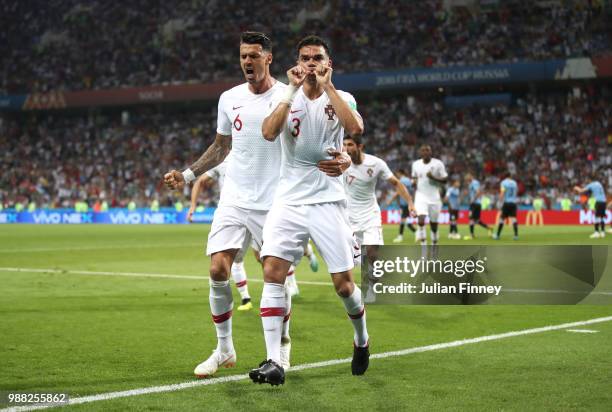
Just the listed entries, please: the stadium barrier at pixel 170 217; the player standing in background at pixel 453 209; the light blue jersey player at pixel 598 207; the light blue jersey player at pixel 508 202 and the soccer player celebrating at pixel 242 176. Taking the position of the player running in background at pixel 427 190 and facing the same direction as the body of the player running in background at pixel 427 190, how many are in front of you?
1

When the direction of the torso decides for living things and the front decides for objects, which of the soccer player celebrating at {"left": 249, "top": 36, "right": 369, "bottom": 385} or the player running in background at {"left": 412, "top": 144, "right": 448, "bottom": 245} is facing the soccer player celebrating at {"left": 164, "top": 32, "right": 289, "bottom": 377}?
the player running in background

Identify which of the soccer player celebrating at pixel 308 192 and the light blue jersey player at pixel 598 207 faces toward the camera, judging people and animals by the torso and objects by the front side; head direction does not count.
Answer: the soccer player celebrating

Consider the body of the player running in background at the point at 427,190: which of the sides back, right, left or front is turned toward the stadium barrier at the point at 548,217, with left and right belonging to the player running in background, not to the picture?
back

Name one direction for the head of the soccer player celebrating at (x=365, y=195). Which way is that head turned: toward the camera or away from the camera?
toward the camera

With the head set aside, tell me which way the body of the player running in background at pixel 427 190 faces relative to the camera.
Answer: toward the camera

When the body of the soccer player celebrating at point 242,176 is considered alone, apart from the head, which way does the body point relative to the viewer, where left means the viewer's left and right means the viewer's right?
facing the viewer and to the left of the viewer

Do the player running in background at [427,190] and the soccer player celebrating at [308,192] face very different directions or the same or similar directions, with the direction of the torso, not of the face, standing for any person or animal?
same or similar directions

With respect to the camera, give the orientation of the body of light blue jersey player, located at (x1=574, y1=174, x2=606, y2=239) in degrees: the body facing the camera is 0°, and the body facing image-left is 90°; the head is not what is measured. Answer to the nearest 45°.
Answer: approximately 90°

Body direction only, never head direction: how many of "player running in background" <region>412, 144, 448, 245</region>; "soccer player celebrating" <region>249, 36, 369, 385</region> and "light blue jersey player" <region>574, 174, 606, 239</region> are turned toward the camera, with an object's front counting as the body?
2

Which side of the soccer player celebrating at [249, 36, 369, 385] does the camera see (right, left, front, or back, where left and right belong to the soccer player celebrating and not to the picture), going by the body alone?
front
